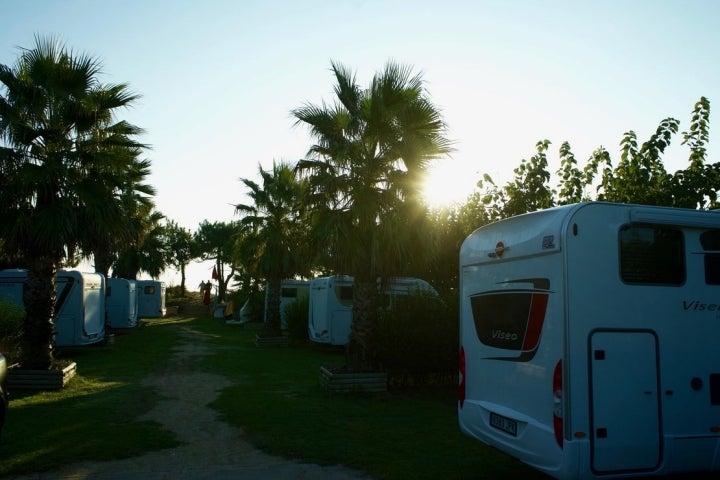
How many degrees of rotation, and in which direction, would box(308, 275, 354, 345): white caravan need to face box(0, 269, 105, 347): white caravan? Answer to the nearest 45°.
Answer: approximately 135° to its left

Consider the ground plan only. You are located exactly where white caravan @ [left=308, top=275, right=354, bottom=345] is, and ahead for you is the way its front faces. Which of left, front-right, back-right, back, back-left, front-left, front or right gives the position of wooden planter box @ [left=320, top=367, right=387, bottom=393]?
back-right

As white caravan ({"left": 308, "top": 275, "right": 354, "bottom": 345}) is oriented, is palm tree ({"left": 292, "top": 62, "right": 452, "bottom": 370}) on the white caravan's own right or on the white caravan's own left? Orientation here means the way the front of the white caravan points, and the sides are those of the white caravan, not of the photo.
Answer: on the white caravan's own right

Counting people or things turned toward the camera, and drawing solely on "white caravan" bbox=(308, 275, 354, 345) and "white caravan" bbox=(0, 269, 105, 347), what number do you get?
0

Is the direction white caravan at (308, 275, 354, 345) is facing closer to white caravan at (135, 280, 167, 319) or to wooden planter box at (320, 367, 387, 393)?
the white caravan

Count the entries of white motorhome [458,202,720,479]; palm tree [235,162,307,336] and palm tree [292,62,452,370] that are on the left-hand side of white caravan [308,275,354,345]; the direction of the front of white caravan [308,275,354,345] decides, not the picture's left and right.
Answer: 1

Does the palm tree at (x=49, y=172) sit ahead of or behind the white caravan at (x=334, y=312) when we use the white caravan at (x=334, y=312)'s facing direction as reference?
behind

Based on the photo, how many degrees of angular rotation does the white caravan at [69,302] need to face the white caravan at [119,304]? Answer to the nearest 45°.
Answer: approximately 45° to its right

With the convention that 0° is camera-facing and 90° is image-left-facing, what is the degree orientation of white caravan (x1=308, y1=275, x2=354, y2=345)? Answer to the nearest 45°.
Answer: approximately 225°

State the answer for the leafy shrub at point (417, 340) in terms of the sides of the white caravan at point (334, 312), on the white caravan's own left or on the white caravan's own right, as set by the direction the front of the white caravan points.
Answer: on the white caravan's own right

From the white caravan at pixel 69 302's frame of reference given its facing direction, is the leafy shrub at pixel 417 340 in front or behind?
behind

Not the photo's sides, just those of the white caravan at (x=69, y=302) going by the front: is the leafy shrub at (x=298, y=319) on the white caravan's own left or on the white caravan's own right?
on the white caravan's own right

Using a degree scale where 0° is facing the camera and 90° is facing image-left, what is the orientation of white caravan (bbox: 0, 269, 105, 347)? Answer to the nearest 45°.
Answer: approximately 135°

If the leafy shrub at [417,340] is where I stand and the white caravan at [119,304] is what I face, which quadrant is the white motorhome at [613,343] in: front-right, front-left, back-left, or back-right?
back-left
